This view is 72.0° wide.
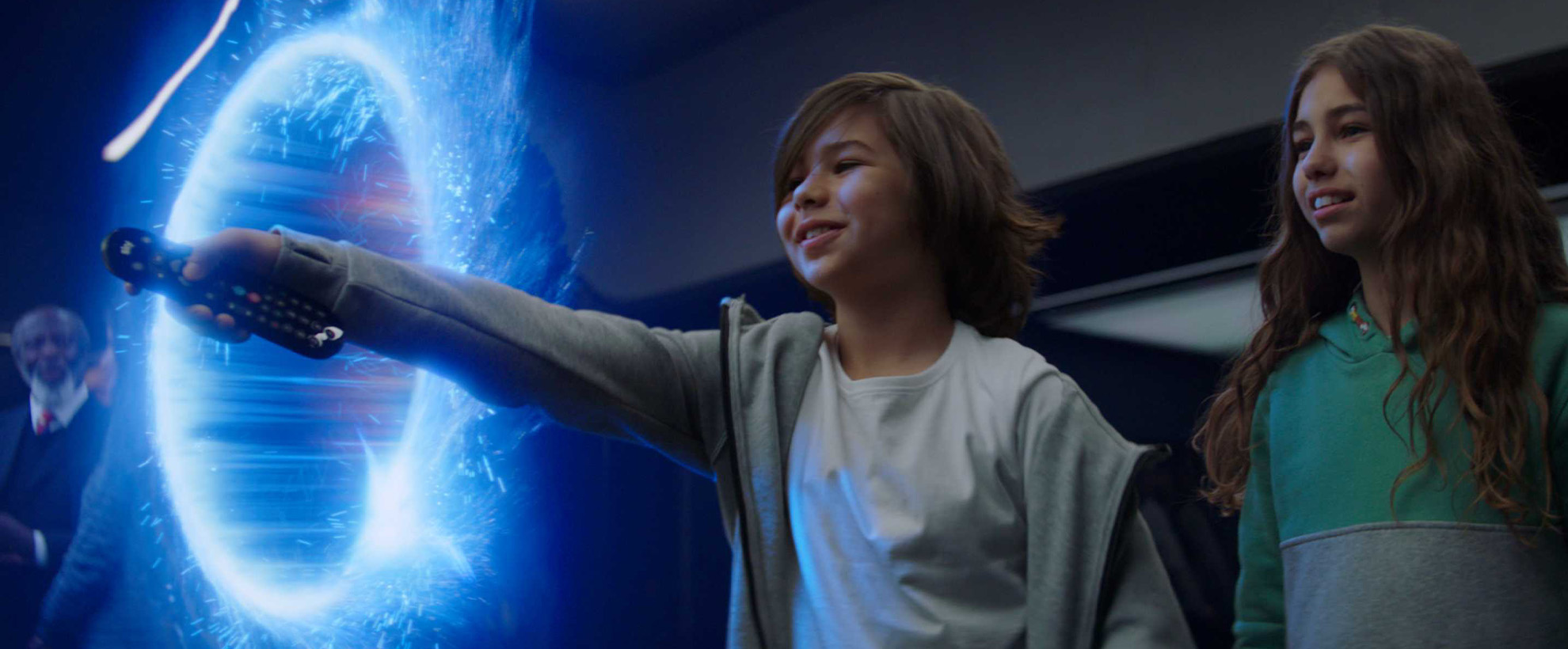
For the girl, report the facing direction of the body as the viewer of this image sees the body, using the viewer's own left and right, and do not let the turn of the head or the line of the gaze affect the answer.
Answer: facing the viewer and to the left of the viewer

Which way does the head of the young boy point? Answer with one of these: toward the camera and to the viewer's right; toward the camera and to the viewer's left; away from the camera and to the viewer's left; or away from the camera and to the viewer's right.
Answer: toward the camera and to the viewer's left

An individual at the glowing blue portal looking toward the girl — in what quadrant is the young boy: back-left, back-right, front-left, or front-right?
front-right

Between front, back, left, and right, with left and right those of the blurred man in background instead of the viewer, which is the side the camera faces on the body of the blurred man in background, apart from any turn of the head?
front

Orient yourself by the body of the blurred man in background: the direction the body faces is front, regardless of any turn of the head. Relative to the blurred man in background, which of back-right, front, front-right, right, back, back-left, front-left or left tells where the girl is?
front-left

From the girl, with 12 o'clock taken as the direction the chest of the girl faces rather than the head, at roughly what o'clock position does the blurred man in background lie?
The blurred man in background is roughly at 1 o'clock from the girl.

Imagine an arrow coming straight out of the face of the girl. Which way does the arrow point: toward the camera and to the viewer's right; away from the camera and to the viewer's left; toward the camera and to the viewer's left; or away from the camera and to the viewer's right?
toward the camera and to the viewer's left

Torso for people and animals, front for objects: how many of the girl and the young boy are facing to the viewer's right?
0

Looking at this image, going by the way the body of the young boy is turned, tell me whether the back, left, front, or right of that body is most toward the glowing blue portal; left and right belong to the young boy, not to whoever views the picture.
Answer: right

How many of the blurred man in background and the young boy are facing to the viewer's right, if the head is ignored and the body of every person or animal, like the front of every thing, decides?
0

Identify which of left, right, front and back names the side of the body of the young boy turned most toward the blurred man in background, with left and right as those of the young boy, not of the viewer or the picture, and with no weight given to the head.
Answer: right

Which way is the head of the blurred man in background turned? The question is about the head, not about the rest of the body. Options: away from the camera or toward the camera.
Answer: toward the camera
